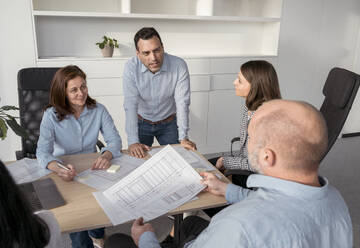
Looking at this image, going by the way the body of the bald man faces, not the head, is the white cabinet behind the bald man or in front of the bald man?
in front

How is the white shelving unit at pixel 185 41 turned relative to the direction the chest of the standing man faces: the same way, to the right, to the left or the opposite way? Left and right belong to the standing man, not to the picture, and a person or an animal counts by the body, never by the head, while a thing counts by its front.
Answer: the same way

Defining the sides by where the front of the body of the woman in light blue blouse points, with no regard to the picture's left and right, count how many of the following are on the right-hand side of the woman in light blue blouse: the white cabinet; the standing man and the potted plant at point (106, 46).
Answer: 0

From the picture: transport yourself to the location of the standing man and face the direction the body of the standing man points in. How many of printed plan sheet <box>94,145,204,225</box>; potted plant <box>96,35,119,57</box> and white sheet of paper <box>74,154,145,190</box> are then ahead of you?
2

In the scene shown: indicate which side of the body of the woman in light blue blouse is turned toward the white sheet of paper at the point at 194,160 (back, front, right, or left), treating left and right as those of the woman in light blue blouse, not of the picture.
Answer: left

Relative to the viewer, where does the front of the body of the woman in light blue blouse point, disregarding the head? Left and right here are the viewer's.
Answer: facing the viewer and to the right of the viewer

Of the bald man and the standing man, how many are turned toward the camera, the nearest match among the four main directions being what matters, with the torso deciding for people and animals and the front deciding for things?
1

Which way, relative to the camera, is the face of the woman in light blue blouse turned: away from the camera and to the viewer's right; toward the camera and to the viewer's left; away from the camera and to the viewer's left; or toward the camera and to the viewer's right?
toward the camera and to the viewer's right

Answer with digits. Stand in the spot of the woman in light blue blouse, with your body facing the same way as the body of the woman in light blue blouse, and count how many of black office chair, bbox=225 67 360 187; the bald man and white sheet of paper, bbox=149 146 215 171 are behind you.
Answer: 0

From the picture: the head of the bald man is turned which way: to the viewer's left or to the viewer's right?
to the viewer's left

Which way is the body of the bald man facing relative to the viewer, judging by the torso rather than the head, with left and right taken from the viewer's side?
facing away from the viewer and to the left of the viewer

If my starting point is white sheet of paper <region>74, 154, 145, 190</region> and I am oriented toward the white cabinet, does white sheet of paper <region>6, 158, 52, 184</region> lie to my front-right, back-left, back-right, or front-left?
back-left

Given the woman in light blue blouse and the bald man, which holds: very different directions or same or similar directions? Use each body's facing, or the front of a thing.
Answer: very different directions

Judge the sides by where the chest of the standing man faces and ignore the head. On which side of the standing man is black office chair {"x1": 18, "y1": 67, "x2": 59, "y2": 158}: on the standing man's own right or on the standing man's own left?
on the standing man's own right

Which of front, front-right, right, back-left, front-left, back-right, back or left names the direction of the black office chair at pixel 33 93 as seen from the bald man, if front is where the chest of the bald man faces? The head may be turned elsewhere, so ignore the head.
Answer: front

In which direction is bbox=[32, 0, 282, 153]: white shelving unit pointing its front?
toward the camera

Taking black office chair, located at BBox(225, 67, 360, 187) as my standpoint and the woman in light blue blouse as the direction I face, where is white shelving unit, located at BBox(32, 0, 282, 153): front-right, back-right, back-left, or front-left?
front-right

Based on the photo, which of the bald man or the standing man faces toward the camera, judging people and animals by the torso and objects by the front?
the standing man

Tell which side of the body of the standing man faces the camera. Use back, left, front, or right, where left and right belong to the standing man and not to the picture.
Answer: front

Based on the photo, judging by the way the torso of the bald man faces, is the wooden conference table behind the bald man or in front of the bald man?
in front

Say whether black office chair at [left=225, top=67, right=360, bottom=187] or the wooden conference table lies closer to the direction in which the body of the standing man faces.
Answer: the wooden conference table
